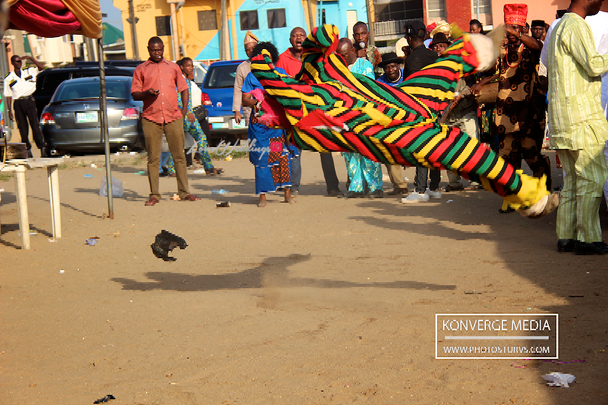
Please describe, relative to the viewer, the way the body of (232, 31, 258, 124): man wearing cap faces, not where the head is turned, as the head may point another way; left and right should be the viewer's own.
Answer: facing the viewer and to the right of the viewer

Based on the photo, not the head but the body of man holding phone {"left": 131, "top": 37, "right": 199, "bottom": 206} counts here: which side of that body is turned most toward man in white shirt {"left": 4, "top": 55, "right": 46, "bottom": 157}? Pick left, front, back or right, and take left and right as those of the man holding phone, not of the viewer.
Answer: back

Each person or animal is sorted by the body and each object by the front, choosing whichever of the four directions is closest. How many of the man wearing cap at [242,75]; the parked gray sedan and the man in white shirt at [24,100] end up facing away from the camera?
1

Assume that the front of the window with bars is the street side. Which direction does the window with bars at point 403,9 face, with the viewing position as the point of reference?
facing the viewer

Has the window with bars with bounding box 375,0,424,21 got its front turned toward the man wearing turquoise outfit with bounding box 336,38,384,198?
yes

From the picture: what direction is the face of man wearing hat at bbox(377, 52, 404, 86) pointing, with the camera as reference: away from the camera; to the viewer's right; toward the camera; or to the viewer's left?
toward the camera

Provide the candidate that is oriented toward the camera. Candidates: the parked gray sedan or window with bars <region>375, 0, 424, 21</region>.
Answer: the window with bars

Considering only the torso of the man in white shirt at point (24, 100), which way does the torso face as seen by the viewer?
toward the camera

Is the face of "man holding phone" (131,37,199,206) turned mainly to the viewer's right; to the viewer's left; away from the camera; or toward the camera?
toward the camera

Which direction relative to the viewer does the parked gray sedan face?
away from the camera

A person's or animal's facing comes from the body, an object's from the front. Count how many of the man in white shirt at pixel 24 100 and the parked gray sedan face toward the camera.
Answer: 1

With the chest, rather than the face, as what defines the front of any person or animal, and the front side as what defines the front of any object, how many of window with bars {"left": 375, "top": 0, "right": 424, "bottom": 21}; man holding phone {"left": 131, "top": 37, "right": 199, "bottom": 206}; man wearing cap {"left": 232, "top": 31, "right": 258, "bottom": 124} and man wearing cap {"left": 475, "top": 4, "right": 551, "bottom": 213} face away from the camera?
0

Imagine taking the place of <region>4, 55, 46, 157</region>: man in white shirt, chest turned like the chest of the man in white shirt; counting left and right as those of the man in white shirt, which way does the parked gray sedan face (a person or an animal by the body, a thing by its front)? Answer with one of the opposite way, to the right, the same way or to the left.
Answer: the opposite way

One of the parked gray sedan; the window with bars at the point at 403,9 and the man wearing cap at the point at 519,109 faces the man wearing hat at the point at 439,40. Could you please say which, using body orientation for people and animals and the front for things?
the window with bars

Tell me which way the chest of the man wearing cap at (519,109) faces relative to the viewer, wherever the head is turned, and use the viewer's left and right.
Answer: facing the viewer and to the left of the viewer

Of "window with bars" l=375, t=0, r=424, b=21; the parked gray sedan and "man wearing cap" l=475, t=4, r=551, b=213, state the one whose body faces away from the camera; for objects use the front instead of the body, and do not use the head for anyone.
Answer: the parked gray sedan

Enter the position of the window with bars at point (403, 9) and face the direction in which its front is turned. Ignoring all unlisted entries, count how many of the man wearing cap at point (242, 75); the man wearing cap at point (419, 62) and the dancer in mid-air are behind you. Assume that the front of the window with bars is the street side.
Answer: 0

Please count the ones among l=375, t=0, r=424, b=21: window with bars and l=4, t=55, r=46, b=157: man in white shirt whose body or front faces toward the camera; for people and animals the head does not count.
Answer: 2

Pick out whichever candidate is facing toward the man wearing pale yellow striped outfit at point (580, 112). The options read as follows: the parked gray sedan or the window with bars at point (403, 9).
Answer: the window with bars
